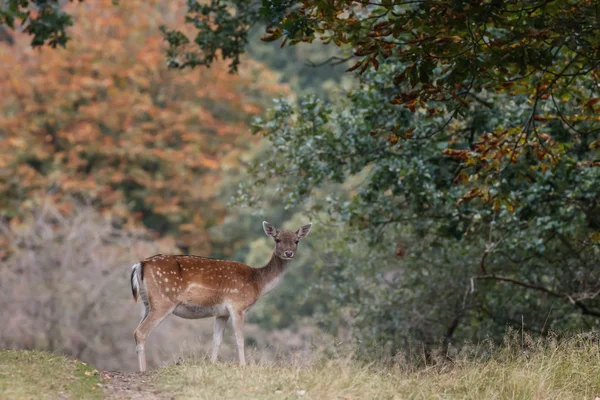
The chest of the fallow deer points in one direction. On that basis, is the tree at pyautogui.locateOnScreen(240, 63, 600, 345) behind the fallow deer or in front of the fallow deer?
in front

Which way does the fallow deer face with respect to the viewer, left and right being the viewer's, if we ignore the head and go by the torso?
facing to the right of the viewer
